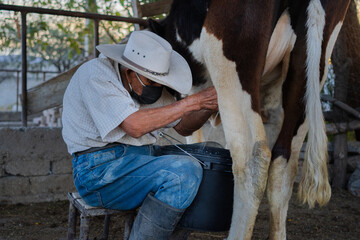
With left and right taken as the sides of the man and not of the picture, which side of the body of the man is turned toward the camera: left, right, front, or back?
right

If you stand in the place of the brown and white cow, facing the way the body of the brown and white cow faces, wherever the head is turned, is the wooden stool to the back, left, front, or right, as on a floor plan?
left

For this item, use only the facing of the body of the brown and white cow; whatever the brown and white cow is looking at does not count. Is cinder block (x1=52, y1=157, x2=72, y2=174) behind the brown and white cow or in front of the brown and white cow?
in front

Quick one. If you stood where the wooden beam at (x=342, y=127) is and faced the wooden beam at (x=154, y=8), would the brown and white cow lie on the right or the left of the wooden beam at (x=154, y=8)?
left

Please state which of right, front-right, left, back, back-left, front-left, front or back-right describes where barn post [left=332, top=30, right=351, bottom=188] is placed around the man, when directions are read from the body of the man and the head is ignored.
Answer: front-left

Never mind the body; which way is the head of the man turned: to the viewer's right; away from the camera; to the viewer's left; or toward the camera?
to the viewer's right

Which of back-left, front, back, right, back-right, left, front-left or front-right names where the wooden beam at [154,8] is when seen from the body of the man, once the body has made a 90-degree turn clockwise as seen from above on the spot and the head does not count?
back

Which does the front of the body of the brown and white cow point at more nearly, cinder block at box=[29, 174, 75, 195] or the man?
the cinder block

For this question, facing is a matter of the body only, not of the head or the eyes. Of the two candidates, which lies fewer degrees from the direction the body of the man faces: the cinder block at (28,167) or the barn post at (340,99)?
the barn post

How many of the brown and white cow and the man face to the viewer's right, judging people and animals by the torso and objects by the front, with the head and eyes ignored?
1

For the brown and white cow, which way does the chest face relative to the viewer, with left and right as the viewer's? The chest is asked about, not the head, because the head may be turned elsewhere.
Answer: facing away from the viewer and to the left of the viewer
